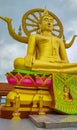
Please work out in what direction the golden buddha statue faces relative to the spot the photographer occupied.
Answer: facing the viewer and to the right of the viewer
